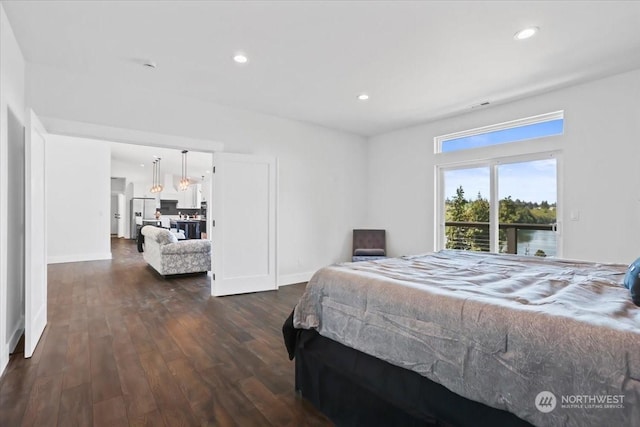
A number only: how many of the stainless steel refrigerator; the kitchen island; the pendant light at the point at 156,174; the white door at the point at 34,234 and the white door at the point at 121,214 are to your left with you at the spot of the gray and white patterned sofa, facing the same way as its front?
4

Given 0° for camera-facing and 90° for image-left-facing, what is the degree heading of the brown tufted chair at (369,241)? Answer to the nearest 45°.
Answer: approximately 0°

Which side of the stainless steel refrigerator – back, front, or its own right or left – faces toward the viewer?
front

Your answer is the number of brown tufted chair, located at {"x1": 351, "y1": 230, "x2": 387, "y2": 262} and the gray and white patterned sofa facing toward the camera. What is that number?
1

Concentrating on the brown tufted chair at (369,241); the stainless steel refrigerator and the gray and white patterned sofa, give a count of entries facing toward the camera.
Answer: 2

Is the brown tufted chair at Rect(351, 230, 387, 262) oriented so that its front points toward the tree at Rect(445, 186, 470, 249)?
no

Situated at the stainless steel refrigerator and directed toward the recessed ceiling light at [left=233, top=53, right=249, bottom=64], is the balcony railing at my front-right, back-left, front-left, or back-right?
front-left

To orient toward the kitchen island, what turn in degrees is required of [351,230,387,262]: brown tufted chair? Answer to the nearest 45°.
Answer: approximately 135° to its right

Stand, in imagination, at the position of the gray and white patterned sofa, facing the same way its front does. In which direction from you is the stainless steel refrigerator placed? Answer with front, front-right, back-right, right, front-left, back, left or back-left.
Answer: left

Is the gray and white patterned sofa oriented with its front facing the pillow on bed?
no

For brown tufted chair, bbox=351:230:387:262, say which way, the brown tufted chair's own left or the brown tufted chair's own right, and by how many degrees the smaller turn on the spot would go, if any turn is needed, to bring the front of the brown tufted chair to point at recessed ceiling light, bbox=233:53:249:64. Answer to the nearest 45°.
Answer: approximately 45° to the brown tufted chair's own right

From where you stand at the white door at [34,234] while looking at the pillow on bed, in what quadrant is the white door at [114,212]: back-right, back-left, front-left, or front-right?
back-left

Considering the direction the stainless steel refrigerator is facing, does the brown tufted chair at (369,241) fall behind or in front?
in front

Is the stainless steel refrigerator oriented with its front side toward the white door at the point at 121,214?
no

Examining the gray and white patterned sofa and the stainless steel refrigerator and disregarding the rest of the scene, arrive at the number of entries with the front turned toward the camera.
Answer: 1

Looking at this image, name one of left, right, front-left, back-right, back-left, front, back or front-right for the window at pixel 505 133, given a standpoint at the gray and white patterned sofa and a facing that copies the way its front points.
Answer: front-right

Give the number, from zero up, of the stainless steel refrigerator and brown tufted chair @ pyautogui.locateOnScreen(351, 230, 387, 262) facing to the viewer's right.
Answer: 0

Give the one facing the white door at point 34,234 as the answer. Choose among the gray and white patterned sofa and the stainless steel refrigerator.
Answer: the stainless steel refrigerator
